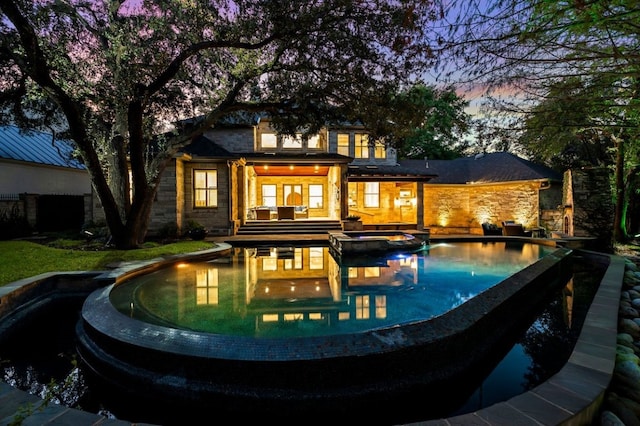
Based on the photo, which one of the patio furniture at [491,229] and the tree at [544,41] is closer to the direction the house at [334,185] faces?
the tree

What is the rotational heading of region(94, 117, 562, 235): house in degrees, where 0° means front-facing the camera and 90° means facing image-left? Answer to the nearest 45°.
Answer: approximately 0°

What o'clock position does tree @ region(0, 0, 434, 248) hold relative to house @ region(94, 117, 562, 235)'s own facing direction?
The tree is roughly at 1 o'clock from the house.

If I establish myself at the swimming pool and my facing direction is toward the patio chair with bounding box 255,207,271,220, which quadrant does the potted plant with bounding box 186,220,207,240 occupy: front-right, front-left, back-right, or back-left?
front-left

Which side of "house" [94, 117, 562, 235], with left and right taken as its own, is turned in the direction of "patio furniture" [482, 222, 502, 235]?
left

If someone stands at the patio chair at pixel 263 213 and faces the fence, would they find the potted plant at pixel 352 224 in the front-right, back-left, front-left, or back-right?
back-left

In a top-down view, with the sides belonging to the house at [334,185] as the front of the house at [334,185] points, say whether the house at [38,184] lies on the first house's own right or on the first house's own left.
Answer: on the first house's own right

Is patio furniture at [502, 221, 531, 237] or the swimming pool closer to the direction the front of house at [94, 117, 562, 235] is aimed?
the swimming pool

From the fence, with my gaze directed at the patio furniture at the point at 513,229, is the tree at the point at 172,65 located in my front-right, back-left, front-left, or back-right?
front-right

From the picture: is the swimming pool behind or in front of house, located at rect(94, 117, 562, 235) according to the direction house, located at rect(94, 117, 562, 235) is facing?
in front

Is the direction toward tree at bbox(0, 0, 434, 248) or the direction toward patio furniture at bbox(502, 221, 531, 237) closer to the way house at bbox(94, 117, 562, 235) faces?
the tree

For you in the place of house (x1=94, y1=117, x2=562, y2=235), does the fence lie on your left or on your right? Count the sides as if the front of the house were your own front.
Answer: on your right
